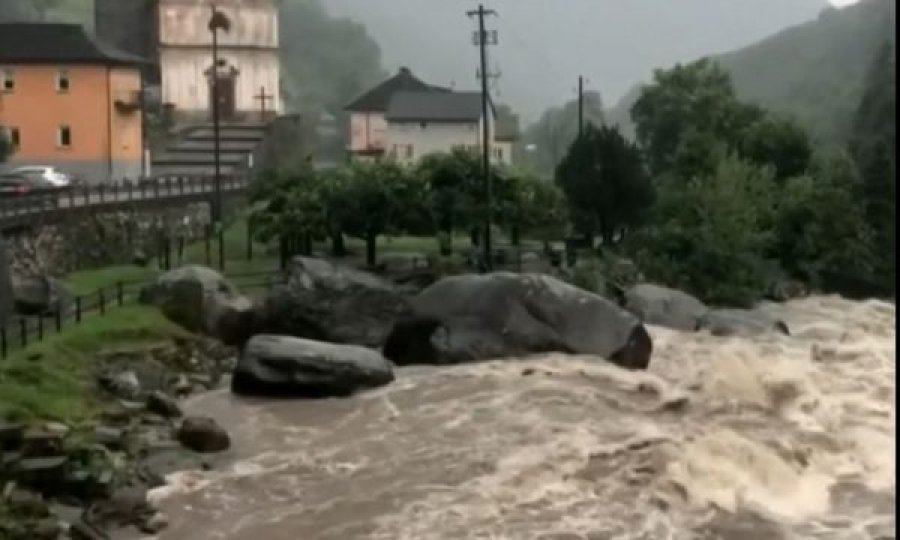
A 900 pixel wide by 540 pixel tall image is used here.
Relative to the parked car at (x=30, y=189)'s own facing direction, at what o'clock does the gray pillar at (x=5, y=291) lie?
The gray pillar is roughly at 3 o'clock from the parked car.

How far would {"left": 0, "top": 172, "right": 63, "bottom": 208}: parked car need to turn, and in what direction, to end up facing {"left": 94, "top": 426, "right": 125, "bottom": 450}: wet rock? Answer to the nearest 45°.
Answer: approximately 90° to its right

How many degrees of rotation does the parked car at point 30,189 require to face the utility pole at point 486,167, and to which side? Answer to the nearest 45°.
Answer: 0° — it already faces it

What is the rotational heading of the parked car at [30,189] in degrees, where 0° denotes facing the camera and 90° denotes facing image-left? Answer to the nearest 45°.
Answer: approximately 270°

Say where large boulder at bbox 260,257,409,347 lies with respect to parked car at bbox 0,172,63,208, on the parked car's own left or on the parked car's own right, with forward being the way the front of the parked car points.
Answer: on the parked car's own right

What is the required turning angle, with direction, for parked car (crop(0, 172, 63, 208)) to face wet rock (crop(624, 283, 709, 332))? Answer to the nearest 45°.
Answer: approximately 45° to its right

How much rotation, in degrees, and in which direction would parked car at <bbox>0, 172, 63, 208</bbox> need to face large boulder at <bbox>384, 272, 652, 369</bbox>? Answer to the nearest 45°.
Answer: approximately 45° to its right
